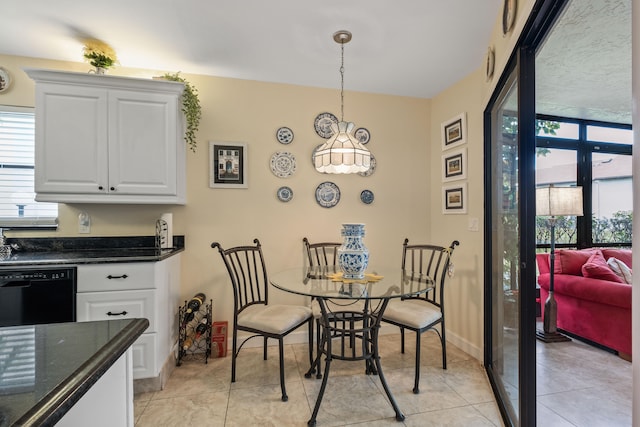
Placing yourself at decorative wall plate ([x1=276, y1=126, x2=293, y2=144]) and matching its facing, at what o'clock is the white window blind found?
The white window blind is roughly at 3 o'clock from the decorative wall plate.

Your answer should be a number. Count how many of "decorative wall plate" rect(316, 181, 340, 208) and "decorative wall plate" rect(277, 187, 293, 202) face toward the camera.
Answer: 2

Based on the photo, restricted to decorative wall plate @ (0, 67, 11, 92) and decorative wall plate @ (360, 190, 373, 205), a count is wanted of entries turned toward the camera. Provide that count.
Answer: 2

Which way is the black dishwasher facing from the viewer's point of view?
toward the camera

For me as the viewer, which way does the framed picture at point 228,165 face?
facing the viewer

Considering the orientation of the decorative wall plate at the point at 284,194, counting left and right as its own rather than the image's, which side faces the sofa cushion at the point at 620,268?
left

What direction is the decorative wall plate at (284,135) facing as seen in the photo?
toward the camera

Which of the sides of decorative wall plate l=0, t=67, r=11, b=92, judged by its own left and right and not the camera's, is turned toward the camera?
front

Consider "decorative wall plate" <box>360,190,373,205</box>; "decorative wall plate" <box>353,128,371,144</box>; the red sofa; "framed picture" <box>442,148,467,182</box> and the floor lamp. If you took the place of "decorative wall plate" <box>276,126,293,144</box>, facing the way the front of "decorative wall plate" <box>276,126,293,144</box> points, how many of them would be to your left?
5

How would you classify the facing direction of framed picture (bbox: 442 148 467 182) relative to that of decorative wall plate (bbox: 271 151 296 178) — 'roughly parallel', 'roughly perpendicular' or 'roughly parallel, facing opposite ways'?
roughly perpendicular

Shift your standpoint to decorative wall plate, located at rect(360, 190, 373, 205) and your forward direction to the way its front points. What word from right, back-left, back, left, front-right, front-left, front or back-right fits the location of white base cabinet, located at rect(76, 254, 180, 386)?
front-right

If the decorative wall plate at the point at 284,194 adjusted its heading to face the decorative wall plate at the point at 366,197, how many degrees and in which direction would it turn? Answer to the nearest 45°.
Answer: approximately 90° to its left
